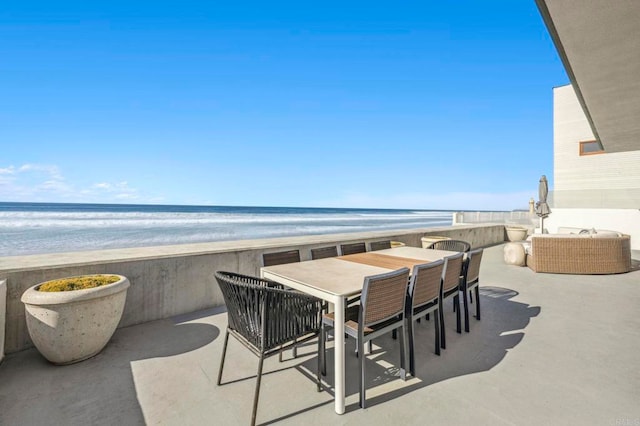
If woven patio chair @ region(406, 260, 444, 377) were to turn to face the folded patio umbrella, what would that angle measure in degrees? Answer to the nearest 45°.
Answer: approximately 90° to its right

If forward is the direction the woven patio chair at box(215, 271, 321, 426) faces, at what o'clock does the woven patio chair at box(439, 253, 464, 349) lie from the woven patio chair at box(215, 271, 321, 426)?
the woven patio chair at box(439, 253, 464, 349) is roughly at 1 o'clock from the woven patio chair at box(215, 271, 321, 426).

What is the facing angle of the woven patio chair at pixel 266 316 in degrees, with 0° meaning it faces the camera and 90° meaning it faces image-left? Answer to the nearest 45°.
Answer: approximately 225°

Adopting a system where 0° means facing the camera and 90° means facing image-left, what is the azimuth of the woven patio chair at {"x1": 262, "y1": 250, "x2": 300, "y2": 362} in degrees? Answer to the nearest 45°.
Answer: approximately 315°

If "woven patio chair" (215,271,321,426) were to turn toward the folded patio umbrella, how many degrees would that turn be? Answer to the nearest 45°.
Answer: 0° — it already faces it

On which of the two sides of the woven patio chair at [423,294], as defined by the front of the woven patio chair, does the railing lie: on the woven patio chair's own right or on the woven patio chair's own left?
on the woven patio chair's own right

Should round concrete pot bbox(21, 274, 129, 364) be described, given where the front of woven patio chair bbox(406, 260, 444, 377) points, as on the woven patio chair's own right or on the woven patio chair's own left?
on the woven patio chair's own left

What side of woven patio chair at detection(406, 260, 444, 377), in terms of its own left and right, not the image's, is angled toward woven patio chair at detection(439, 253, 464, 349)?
right
